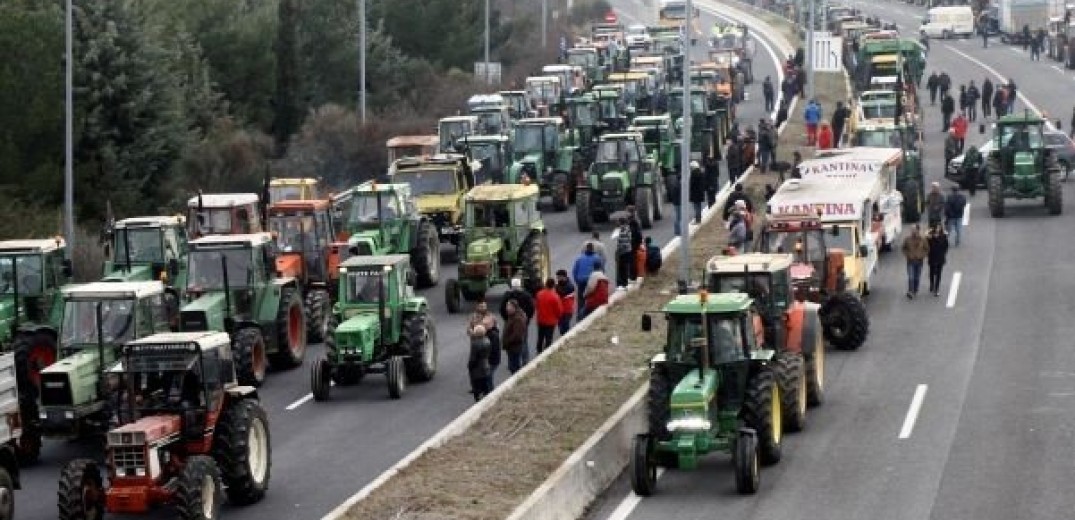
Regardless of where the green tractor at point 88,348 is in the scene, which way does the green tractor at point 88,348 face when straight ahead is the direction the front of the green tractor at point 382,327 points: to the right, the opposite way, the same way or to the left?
the same way

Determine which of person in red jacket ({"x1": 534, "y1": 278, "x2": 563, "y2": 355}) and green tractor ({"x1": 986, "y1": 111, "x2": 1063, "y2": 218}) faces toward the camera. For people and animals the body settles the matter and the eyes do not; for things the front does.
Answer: the green tractor

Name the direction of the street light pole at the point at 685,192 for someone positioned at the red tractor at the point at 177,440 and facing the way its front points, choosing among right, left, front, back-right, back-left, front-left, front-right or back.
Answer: back

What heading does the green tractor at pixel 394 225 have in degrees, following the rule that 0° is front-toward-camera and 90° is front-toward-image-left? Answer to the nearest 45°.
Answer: approximately 45°

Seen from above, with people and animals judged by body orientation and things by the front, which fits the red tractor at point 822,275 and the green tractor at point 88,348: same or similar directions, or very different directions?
same or similar directions

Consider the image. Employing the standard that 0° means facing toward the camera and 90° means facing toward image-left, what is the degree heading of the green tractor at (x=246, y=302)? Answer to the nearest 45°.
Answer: approximately 45°

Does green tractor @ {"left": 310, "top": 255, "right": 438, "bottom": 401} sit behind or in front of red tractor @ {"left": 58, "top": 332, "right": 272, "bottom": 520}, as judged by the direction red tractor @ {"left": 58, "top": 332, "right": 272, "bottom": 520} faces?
behind

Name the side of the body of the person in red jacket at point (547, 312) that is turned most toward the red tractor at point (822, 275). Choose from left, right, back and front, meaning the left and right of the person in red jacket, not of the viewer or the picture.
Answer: right

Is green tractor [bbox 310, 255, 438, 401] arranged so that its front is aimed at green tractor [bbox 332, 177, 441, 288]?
no

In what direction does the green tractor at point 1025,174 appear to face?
toward the camera

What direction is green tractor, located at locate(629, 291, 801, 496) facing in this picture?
toward the camera

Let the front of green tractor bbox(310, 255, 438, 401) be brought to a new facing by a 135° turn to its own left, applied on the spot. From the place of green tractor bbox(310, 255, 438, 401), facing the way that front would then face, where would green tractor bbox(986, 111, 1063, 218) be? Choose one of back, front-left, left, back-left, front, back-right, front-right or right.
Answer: front-left

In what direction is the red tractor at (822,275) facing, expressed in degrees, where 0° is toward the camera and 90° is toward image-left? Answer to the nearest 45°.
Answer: approximately 45°

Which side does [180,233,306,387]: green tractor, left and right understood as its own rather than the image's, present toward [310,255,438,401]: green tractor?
left

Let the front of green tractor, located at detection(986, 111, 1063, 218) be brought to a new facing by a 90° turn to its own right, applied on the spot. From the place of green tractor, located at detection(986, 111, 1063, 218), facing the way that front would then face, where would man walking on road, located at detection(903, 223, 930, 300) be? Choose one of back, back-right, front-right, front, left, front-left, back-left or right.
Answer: left

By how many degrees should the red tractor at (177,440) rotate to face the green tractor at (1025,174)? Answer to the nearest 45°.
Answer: approximately 180°

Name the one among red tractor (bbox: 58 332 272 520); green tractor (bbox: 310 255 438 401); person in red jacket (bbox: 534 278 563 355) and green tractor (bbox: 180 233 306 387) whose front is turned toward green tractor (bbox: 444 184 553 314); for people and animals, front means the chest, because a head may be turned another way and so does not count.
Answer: the person in red jacket

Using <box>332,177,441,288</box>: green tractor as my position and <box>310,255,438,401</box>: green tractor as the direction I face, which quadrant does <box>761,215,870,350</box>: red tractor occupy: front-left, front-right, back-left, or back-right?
front-left
